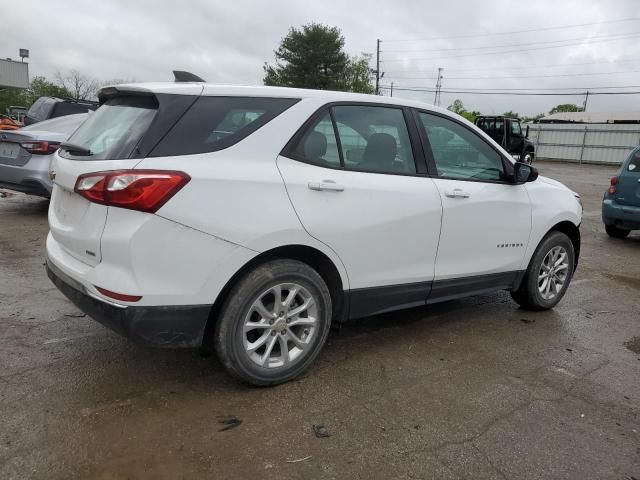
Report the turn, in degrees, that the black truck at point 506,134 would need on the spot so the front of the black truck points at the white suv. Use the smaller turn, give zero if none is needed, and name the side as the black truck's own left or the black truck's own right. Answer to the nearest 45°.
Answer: approximately 90° to the black truck's own right

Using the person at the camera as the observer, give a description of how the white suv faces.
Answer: facing away from the viewer and to the right of the viewer

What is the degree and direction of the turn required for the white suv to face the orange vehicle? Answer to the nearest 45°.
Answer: approximately 90° to its left

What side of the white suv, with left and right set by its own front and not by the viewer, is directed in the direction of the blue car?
front

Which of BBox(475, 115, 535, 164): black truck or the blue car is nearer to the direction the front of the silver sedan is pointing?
the black truck

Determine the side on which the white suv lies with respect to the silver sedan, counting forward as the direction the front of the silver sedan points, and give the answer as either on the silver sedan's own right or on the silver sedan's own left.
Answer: on the silver sedan's own right

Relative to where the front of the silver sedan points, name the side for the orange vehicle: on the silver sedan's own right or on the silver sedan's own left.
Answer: on the silver sedan's own left

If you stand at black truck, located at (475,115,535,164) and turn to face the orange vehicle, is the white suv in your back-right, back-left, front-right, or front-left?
front-left

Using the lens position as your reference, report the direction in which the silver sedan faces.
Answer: facing away from the viewer and to the right of the viewer

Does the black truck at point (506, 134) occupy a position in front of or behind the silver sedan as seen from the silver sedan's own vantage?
in front

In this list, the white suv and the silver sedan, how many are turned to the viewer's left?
0

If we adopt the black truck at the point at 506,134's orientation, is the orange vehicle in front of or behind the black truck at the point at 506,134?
behind

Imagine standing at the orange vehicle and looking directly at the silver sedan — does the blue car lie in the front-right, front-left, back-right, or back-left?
front-left

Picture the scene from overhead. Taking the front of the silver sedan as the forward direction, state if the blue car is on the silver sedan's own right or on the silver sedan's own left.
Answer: on the silver sedan's own right
